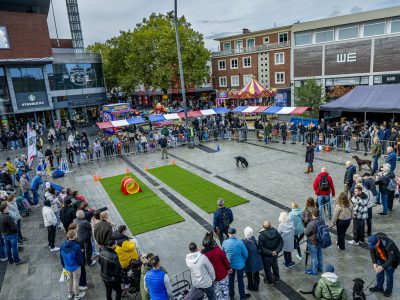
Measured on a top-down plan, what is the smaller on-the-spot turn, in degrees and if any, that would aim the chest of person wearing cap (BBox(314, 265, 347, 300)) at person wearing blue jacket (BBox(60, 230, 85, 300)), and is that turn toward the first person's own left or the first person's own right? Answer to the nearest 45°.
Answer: approximately 90° to the first person's own left

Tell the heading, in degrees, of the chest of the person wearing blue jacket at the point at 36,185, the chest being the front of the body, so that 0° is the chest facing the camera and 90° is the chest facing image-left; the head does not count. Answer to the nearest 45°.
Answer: approximately 270°

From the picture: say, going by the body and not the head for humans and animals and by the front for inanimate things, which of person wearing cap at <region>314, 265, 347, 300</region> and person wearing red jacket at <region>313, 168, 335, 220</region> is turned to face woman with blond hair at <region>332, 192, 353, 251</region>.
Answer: the person wearing cap

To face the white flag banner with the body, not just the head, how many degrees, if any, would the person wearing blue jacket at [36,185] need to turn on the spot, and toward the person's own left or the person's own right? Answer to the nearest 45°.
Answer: approximately 90° to the person's own left

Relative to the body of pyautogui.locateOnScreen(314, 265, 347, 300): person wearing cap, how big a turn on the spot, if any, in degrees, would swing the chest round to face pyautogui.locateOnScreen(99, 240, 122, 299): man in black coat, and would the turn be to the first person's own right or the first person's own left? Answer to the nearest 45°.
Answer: approximately 90° to the first person's own left

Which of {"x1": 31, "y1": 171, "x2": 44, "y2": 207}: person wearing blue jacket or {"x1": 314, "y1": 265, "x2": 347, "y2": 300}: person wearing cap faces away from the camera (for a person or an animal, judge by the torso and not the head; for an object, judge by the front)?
the person wearing cap

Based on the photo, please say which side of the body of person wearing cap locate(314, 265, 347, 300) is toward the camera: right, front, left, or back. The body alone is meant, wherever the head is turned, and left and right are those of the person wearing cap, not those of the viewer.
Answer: back
